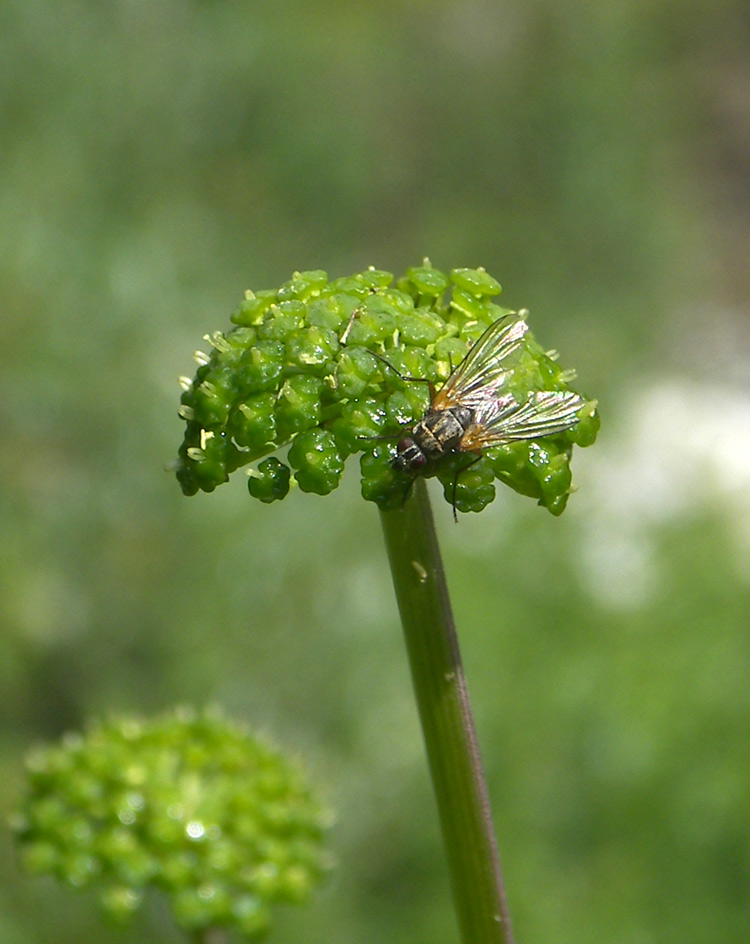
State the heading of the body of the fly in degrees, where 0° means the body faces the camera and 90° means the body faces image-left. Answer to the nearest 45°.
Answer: approximately 45°

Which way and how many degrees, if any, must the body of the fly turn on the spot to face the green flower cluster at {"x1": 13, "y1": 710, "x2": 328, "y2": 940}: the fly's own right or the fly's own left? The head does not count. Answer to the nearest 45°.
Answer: approximately 90° to the fly's own right
